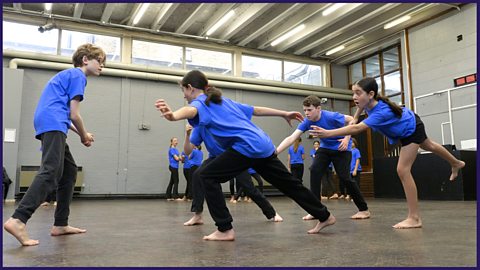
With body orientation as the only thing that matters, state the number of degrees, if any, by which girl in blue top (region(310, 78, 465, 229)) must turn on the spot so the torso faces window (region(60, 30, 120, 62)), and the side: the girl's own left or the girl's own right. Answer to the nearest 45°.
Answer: approximately 45° to the girl's own right

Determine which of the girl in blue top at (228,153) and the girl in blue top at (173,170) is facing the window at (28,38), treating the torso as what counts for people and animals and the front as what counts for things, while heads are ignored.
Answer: the girl in blue top at (228,153)

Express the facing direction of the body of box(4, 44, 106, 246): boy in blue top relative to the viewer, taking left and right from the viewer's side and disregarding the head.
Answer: facing to the right of the viewer

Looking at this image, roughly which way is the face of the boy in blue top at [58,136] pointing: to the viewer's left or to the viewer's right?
to the viewer's right

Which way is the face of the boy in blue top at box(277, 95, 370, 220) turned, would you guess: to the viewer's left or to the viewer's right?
to the viewer's left

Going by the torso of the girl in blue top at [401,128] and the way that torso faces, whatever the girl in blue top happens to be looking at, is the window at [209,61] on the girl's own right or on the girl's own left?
on the girl's own right

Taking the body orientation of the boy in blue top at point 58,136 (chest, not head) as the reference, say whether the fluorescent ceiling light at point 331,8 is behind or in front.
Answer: in front

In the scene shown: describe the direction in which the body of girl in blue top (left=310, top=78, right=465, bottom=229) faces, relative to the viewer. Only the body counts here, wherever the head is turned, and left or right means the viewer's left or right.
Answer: facing to the left of the viewer

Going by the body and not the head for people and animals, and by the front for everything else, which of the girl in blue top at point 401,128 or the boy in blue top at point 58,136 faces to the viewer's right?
the boy in blue top

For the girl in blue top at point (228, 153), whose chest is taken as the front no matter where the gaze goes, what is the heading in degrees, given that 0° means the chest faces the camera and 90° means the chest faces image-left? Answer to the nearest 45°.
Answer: approximately 135°

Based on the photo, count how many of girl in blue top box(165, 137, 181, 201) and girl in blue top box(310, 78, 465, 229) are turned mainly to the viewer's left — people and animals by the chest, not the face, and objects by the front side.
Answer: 1

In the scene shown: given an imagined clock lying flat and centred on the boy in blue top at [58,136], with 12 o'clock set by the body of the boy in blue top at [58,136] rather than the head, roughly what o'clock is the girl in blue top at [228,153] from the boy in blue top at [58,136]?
the girl in blue top at [228,153] is roughly at 1 o'clock from the boy in blue top at [58,136].

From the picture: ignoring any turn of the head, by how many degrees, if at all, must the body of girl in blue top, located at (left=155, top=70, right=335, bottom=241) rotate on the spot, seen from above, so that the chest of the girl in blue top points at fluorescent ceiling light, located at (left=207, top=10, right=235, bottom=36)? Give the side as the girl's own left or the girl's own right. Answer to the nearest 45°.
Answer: approximately 45° to the girl's own right

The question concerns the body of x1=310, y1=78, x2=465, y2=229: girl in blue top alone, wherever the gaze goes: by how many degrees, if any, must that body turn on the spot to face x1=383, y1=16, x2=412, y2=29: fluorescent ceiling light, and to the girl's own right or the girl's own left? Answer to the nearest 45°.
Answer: approximately 90° to the girl's own right

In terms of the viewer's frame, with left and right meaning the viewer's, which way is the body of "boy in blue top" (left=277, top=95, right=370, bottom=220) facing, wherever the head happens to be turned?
facing the viewer and to the left of the viewer
